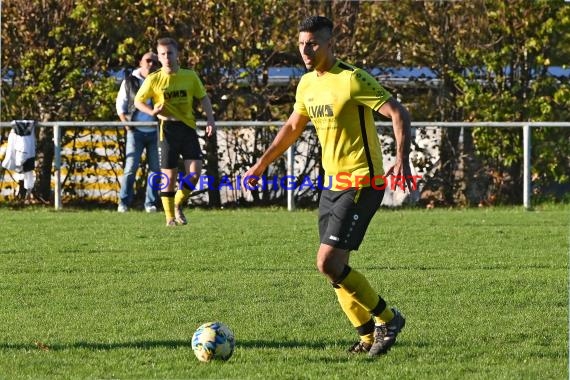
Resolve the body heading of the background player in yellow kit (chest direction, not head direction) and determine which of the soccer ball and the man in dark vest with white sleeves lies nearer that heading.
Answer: the soccer ball

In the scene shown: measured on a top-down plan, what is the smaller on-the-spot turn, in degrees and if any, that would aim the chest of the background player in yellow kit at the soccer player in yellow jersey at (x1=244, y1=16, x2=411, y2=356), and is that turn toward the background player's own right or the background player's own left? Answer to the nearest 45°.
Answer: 0° — they already face them

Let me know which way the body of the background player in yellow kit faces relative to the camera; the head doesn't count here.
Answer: toward the camera

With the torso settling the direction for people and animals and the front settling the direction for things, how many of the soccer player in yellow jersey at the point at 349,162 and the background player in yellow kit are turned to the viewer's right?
0

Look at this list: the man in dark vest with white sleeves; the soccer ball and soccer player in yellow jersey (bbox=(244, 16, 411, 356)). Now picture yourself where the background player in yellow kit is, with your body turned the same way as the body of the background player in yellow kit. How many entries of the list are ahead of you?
2

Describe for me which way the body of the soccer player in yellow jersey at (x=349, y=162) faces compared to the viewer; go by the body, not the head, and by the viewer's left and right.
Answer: facing the viewer and to the left of the viewer

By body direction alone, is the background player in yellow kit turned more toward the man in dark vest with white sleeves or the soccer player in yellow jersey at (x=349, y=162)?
the soccer player in yellow jersey

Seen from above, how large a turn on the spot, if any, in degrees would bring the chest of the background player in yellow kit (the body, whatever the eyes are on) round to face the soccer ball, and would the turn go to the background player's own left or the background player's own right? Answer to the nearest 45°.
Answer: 0° — they already face it
